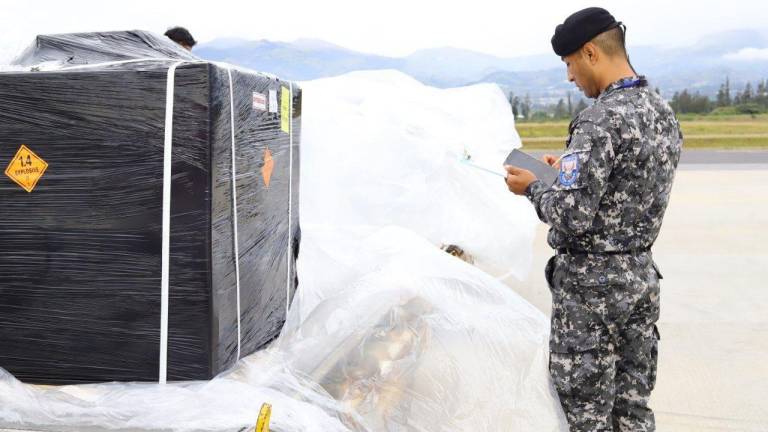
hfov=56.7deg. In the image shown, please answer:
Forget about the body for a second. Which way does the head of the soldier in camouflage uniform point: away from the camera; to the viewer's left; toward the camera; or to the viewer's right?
to the viewer's left

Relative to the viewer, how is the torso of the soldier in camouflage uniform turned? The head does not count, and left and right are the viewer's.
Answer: facing away from the viewer and to the left of the viewer
